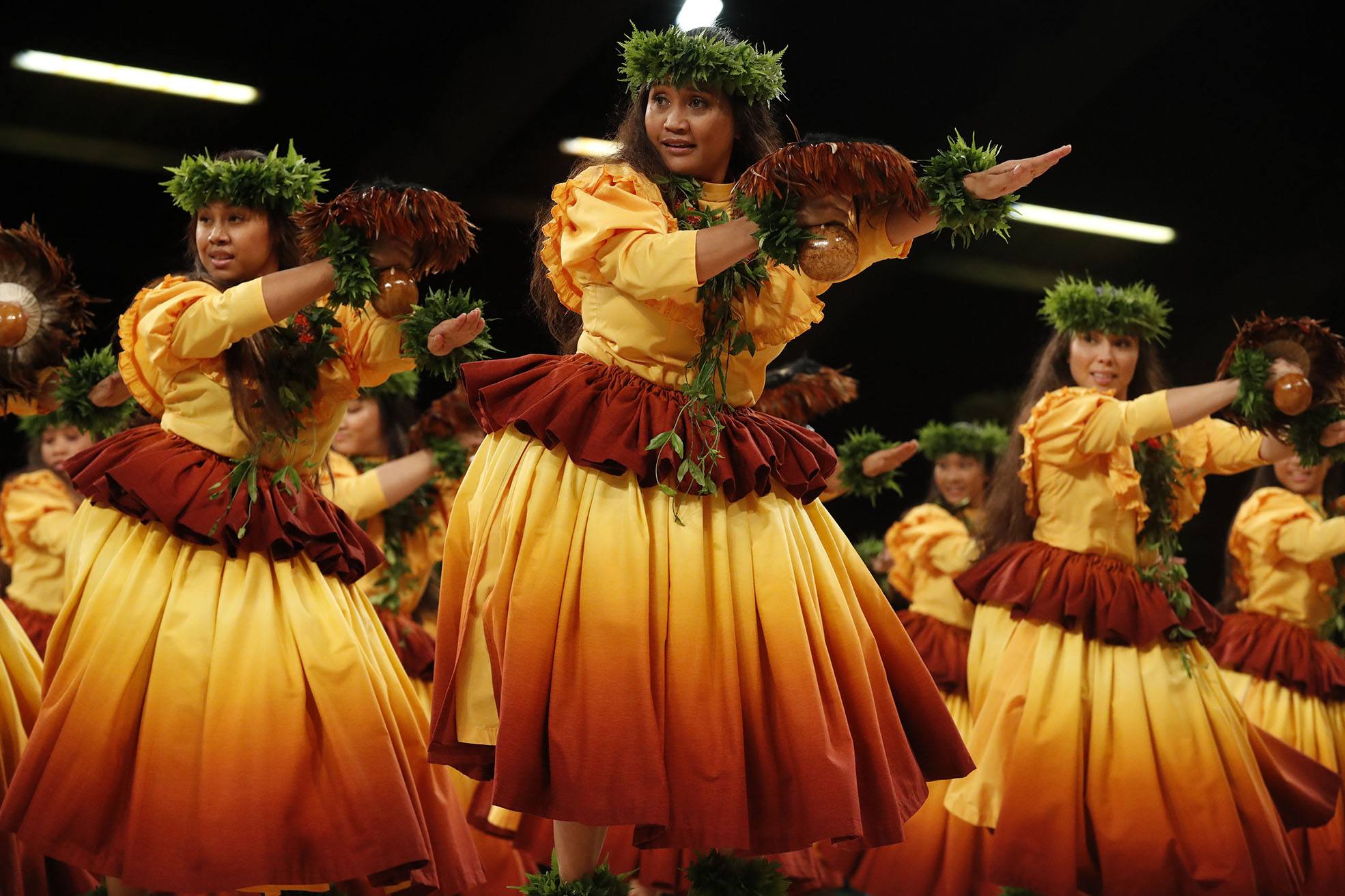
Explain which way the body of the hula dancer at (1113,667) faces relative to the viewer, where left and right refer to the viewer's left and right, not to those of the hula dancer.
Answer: facing the viewer and to the right of the viewer

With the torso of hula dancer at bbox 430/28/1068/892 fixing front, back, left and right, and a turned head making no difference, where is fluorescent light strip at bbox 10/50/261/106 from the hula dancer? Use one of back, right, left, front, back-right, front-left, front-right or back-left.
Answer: back

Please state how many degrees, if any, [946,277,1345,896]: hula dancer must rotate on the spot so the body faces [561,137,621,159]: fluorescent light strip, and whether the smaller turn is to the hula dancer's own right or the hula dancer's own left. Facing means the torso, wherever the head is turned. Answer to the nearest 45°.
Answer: approximately 180°

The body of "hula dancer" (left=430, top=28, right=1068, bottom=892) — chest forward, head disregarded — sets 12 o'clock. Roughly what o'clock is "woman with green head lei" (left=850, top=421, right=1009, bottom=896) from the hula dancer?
The woman with green head lei is roughly at 8 o'clock from the hula dancer.

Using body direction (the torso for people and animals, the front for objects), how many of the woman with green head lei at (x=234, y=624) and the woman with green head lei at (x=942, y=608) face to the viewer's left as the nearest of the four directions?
0

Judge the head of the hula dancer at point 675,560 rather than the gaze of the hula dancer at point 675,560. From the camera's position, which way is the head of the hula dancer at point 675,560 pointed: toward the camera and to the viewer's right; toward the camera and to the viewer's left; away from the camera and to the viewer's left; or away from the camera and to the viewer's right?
toward the camera and to the viewer's left

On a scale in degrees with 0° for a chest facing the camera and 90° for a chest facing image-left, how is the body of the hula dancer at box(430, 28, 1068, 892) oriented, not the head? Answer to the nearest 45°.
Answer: approximately 315°

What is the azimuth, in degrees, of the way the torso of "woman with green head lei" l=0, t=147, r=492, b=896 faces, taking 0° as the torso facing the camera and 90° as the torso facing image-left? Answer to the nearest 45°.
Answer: approximately 315°
